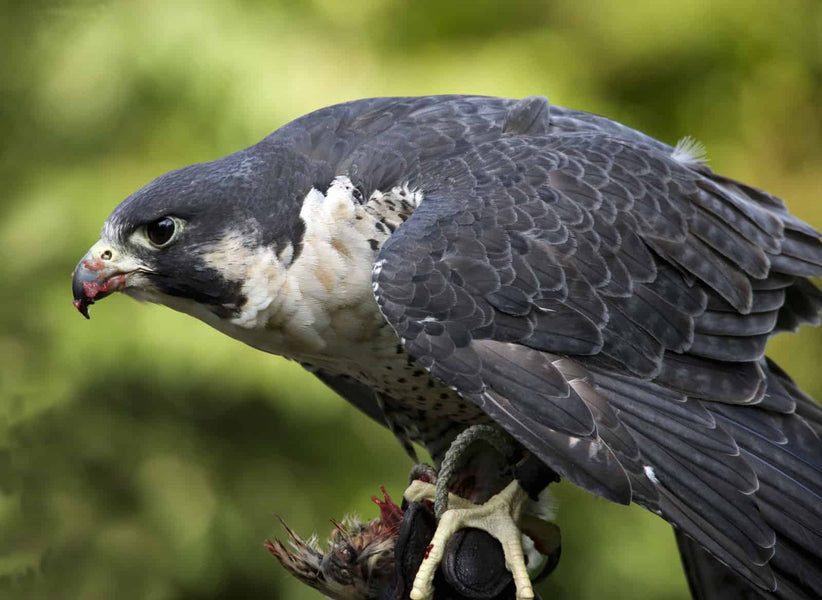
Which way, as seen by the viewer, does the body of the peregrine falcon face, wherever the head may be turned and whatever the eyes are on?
to the viewer's left
